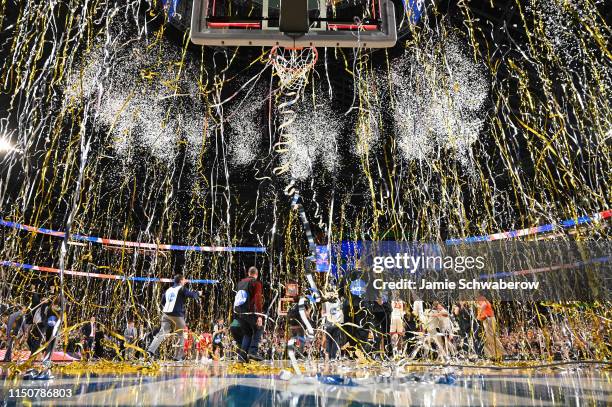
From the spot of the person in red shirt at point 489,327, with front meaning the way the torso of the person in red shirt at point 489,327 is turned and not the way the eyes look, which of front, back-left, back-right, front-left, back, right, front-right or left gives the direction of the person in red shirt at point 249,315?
front-left

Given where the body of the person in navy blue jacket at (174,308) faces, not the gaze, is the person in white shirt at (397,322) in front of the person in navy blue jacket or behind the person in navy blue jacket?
in front

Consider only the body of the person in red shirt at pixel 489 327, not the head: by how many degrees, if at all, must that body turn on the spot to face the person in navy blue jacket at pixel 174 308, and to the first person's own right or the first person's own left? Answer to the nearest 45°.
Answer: approximately 45° to the first person's own left

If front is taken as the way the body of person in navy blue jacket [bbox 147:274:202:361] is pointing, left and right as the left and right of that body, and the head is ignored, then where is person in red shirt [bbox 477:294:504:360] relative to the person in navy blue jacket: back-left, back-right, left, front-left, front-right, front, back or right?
front-right

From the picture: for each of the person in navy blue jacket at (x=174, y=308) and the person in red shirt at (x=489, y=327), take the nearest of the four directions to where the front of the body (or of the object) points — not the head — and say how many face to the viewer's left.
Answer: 1

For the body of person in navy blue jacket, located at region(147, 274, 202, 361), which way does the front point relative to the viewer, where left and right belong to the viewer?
facing away from the viewer and to the right of the viewer

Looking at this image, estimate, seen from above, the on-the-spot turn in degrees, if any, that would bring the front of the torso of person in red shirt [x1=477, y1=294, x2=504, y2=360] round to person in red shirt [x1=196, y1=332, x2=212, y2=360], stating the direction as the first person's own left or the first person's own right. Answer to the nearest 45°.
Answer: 0° — they already face them

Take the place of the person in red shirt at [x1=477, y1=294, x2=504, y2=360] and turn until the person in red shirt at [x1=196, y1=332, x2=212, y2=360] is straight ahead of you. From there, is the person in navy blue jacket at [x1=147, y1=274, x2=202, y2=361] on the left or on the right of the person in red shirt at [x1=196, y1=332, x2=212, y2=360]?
left
